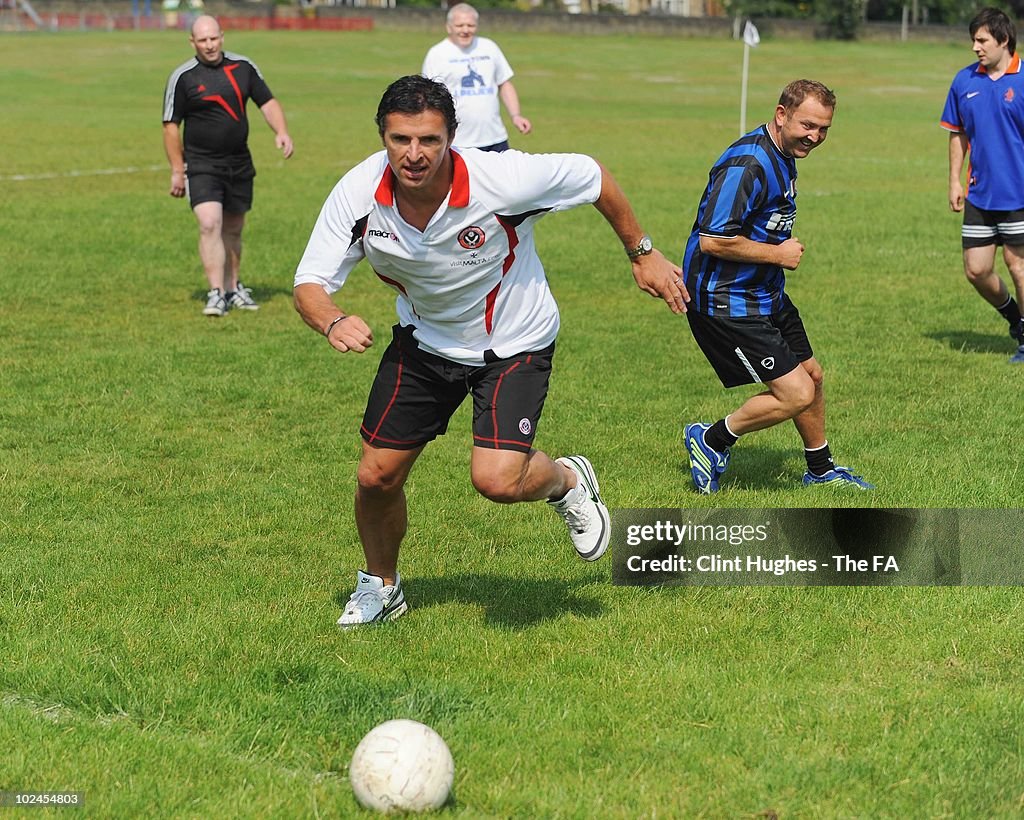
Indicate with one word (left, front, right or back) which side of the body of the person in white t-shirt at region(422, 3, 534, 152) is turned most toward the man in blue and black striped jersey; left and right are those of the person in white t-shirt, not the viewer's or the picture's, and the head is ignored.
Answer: front

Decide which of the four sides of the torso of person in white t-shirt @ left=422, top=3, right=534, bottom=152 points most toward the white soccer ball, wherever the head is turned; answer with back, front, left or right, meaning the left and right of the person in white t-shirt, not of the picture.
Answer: front

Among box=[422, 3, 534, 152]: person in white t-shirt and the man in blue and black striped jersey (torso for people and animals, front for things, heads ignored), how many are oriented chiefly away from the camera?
0

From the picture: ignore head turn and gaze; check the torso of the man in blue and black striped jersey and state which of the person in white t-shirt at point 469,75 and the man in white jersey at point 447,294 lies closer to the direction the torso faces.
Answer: the man in white jersey

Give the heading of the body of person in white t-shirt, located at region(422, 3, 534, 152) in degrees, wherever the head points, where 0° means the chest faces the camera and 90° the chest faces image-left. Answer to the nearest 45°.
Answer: approximately 0°

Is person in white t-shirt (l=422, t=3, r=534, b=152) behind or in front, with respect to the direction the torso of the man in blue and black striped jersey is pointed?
behind

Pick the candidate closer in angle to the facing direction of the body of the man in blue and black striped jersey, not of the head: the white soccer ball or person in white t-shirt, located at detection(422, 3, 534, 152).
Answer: the white soccer ball

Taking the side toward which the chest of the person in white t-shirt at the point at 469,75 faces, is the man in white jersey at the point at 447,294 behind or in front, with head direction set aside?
in front
